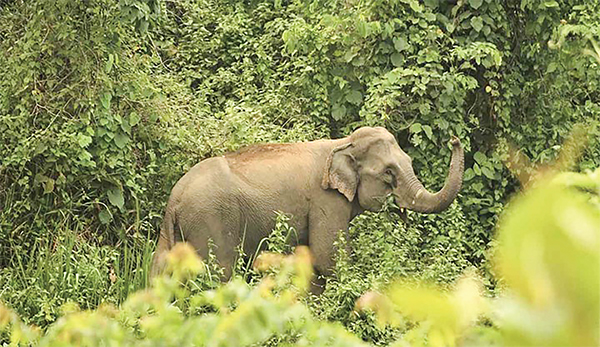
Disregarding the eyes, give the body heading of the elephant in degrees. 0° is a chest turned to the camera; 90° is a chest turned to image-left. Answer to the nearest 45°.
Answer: approximately 270°
